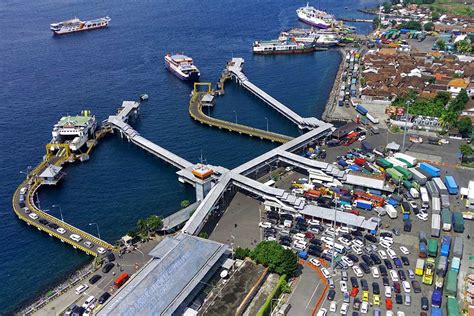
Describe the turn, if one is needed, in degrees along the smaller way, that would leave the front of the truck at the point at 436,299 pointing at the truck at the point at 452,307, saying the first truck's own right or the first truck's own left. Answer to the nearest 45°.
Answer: approximately 90° to the first truck's own right

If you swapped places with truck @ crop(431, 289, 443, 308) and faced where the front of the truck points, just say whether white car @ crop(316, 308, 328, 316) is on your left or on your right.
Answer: on your left

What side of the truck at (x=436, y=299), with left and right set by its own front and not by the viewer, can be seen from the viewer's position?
back

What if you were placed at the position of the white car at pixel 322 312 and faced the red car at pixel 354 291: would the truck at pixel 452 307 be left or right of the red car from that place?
right

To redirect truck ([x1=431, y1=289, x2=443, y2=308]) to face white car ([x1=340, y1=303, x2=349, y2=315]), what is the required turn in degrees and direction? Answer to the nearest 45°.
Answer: approximately 135° to its left

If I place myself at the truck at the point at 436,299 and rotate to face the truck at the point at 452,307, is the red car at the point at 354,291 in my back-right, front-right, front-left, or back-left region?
back-right

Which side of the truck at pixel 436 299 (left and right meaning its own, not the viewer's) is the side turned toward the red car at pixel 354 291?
left

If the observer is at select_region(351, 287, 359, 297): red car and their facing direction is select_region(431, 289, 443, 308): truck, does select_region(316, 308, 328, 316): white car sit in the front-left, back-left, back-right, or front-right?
back-right

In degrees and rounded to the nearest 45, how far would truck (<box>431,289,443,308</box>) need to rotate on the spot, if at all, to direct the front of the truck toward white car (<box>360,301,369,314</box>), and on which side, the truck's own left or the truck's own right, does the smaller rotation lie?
approximately 135° to the truck's own left
